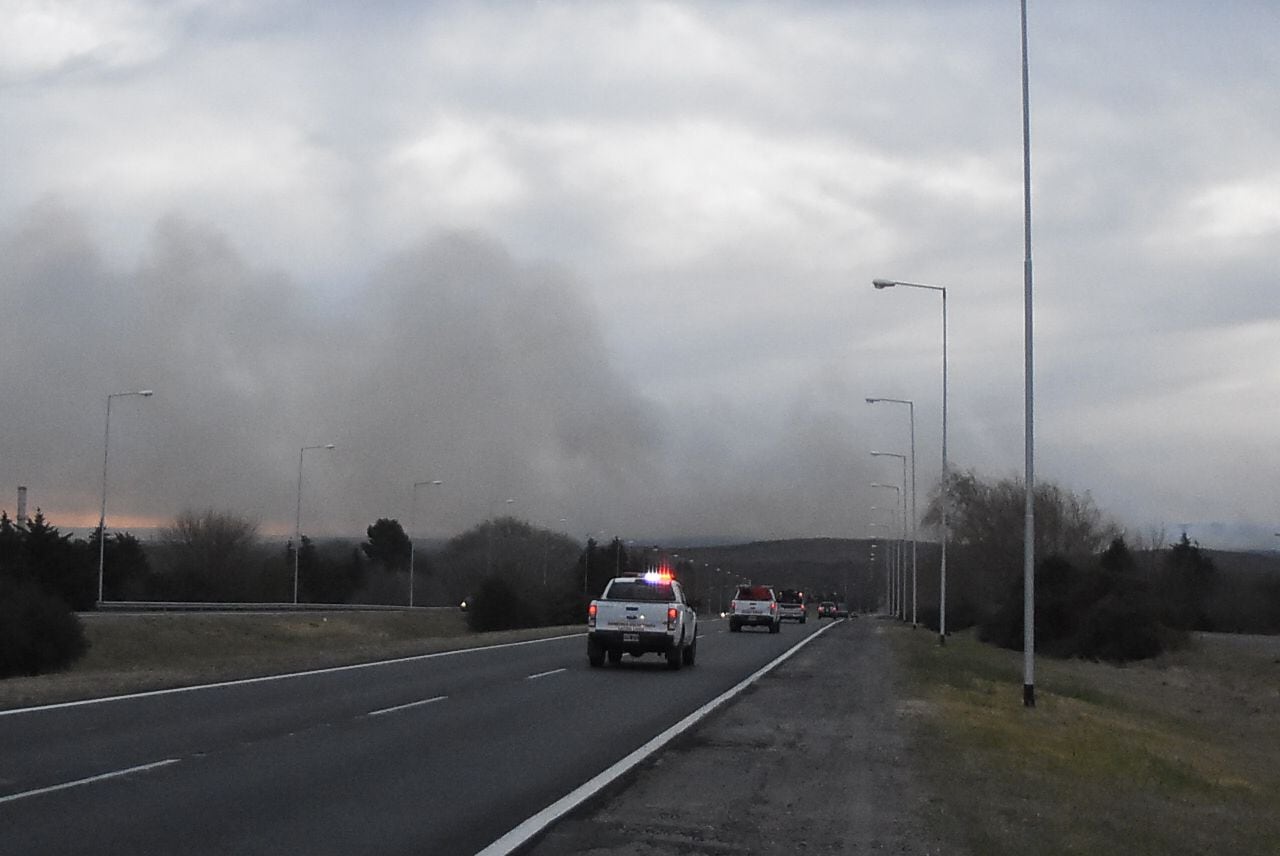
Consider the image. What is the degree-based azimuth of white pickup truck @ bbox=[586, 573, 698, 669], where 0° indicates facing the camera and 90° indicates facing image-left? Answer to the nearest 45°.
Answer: approximately 180°

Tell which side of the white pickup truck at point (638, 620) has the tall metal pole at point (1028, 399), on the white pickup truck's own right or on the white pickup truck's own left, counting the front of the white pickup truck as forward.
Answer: on the white pickup truck's own right

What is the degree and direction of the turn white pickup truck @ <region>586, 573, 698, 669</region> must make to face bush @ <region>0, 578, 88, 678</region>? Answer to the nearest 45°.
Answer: approximately 45° to its left

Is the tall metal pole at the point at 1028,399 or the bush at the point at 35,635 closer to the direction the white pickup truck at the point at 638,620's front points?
the bush
